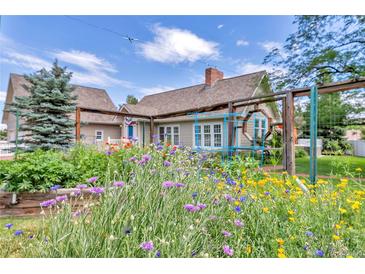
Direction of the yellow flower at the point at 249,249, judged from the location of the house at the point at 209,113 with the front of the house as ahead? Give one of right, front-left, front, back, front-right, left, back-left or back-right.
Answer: front-left

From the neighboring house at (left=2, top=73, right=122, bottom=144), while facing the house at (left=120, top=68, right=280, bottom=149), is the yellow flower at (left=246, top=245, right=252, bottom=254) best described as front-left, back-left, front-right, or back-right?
front-right

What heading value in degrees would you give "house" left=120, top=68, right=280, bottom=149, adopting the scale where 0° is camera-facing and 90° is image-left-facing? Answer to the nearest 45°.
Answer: approximately 45°

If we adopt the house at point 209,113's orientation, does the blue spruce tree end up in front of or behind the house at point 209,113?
in front

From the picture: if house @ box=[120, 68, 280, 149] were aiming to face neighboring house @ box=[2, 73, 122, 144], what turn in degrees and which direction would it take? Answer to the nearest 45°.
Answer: approximately 45° to its right
